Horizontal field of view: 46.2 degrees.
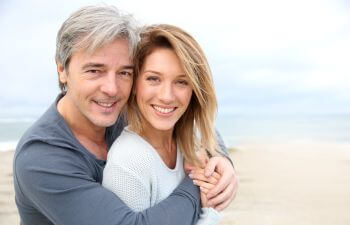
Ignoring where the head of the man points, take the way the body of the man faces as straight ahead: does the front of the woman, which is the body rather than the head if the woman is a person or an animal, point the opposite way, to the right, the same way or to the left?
the same way

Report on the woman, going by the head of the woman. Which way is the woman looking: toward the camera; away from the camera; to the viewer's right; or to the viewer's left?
toward the camera

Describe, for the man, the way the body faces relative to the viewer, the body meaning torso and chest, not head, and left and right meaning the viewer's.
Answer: facing the viewer and to the right of the viewer
